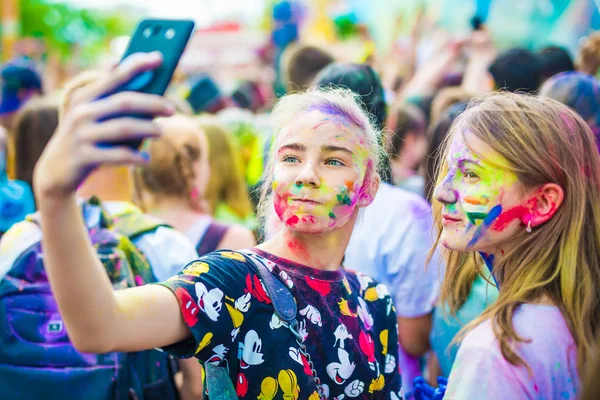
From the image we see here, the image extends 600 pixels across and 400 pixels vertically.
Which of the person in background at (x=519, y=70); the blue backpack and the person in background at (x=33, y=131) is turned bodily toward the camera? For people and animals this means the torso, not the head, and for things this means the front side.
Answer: the blue backpack

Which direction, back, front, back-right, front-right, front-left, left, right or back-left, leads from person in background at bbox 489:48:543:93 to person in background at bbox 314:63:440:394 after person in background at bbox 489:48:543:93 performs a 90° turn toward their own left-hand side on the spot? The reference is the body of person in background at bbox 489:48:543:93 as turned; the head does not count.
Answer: left

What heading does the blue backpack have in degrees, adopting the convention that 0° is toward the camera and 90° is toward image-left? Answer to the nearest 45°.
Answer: approximately 0°

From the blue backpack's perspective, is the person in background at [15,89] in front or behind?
behind

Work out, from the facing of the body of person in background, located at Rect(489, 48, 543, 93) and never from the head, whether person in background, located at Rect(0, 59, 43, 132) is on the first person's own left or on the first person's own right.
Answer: on the first person's own left

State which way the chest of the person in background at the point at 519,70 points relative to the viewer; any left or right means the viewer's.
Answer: facing away from the viewer

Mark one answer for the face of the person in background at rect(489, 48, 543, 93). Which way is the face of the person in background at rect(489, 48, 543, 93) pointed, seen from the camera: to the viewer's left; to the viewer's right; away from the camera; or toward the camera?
away from the camera

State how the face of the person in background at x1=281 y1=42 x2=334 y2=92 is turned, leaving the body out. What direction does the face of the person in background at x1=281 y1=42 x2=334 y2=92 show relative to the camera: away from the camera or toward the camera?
away from the camera

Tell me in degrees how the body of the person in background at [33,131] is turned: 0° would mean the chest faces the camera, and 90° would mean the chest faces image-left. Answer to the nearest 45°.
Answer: approximately 180°

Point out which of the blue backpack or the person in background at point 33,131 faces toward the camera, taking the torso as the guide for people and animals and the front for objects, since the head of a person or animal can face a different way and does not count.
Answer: the blue backpack

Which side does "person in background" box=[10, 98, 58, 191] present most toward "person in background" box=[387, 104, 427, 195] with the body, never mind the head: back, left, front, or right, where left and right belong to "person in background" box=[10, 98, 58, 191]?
right
